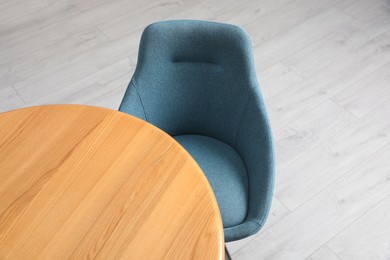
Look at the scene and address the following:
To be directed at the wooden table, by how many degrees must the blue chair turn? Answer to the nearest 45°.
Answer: approximately 45° to its right

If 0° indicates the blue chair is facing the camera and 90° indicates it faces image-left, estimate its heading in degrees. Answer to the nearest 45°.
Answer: approximately 0°
